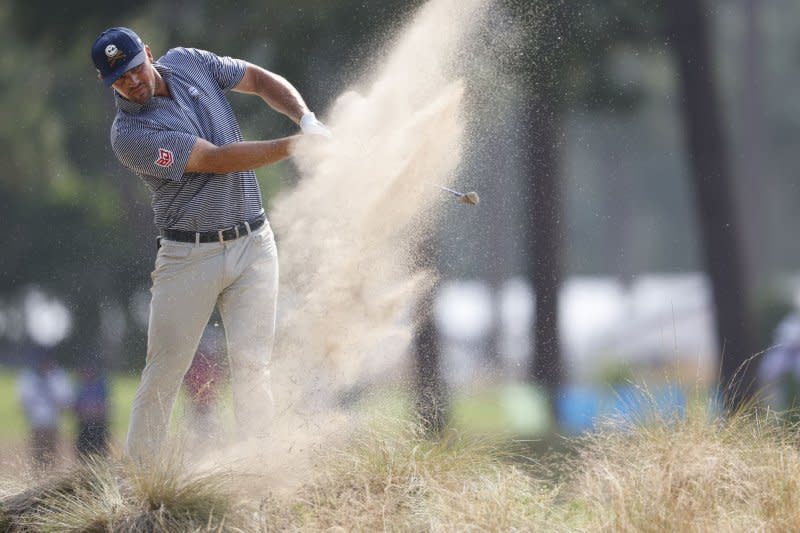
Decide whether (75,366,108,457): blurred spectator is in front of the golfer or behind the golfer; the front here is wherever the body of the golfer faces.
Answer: behind

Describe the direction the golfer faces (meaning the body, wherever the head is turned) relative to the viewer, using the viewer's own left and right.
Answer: facing the viewer and to the right of the viewer

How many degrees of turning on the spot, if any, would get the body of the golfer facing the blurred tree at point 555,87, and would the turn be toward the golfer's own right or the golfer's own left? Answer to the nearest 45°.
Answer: approximately 90° to the golfer's own left

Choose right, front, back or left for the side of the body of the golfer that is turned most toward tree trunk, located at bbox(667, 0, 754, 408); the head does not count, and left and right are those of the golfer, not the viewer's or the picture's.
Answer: left

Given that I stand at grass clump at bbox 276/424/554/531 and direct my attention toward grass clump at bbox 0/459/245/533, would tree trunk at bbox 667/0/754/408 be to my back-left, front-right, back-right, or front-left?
back-right

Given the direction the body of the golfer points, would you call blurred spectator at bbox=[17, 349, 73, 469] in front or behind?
behind

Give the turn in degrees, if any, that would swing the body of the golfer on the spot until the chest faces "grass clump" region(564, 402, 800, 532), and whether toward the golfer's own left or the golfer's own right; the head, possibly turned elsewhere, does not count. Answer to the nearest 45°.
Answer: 0° — they already face it

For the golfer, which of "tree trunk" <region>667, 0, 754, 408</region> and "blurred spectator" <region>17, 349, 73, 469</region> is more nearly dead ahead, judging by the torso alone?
the tree trunk

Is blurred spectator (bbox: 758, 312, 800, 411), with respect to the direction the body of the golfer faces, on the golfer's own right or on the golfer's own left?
on the golfer's own left
